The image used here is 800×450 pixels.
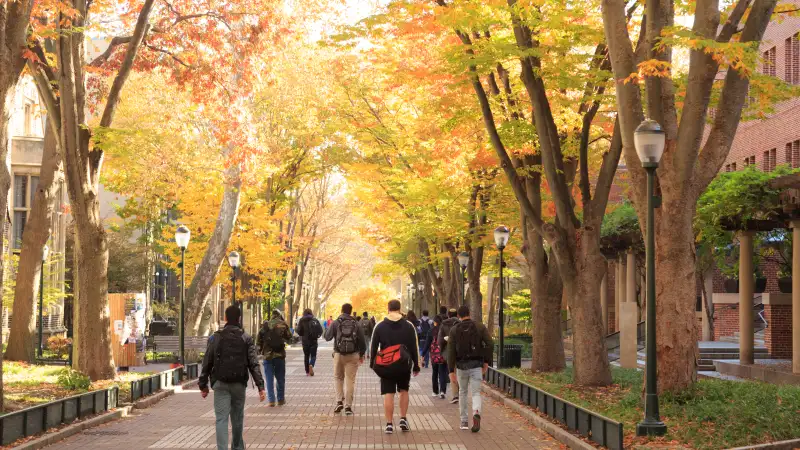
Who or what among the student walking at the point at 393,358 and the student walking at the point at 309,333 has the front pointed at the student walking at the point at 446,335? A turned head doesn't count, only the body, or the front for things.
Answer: the student walking at the point at 393,358

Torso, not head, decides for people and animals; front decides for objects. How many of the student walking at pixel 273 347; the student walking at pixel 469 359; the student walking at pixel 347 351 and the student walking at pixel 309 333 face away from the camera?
4

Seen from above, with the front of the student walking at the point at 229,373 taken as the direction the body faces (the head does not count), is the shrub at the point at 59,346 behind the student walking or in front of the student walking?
in front

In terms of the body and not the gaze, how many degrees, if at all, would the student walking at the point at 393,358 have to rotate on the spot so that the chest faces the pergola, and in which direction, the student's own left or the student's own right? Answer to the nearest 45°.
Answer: approximately 45° to the student's own right

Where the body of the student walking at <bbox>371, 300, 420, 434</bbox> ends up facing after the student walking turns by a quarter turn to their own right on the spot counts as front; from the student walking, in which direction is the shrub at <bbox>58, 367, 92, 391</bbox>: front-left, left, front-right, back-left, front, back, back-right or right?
back-left

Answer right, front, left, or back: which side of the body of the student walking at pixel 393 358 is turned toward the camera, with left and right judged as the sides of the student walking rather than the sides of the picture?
back

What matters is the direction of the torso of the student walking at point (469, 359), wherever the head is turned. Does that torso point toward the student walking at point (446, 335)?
yes

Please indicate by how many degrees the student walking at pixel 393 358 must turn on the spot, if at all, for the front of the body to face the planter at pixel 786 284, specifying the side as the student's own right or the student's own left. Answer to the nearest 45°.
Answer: approximately 45° to the student's own right

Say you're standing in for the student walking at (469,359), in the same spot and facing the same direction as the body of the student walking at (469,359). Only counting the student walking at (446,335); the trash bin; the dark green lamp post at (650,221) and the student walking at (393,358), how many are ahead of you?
2

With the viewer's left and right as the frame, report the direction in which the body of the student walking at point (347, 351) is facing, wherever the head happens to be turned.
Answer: facing away from the viewer

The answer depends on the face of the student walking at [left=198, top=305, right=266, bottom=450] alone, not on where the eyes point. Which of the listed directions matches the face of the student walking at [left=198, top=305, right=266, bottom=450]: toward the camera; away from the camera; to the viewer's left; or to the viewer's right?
away from the camera

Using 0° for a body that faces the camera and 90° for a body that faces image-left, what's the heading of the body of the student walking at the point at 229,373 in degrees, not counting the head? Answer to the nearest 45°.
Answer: approximately 180°

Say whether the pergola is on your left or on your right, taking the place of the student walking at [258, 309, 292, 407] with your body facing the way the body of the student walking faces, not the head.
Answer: on your right

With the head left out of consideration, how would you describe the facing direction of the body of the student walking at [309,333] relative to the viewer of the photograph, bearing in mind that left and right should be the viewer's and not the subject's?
facing away from the viewer

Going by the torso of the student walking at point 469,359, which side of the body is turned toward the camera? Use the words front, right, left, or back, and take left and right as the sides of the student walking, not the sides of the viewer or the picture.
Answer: back

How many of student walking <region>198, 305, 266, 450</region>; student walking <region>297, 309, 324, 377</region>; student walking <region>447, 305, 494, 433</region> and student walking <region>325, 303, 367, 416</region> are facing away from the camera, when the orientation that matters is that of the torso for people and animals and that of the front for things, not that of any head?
4
